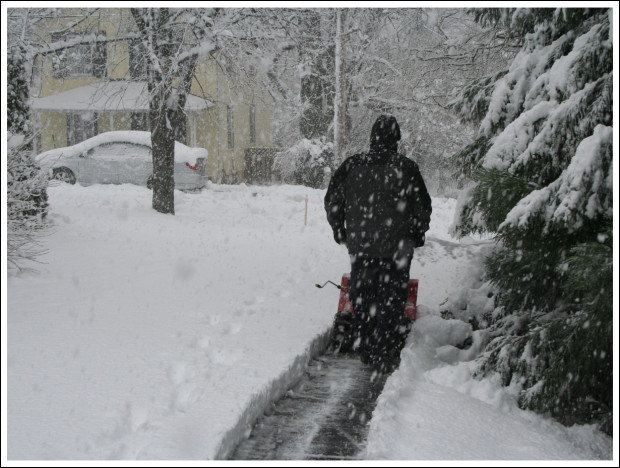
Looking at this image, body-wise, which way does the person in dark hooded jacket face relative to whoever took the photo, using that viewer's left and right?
facing away from the viewer

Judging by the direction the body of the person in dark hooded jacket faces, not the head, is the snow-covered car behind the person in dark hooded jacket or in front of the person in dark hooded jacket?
in front

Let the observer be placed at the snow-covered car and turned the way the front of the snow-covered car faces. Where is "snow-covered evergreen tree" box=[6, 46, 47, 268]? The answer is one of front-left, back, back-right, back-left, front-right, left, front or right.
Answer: left

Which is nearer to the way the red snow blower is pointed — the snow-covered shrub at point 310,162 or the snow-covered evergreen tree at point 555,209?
the snow-covered shrub

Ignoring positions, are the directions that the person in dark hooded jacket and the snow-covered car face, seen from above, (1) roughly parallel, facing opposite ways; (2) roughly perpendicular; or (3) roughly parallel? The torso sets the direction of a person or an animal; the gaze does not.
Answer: roughly perpendicular

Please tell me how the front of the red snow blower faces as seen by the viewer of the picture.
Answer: facing away from the viewer

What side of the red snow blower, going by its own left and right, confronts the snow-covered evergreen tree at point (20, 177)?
left

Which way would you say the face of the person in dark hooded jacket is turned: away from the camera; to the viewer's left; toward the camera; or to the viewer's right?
away from the camera

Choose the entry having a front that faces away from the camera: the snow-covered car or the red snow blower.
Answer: the red snow blower

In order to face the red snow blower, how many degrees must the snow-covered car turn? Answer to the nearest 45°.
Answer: approximately 90° to its left

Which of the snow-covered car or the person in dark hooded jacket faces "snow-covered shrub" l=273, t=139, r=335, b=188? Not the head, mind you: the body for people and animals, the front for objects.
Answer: the person in dark hooded jacket

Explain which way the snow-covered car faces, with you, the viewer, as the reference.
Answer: facing to the left of the viewer

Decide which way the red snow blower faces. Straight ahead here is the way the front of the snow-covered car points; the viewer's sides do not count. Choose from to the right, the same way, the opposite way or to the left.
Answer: to the right

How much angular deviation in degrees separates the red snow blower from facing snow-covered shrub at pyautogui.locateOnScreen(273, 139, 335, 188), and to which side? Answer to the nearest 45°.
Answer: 0° — it already faces it

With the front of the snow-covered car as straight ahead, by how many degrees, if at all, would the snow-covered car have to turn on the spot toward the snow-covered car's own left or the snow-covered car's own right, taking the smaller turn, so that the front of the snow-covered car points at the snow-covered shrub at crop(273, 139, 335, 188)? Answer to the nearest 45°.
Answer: approximately 180°

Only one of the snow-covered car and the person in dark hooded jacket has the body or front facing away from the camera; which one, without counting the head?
the person in dark hooded jacket

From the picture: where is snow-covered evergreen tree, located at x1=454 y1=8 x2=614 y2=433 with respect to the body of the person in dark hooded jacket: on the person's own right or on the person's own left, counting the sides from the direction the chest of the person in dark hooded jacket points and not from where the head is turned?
on the person's own right
